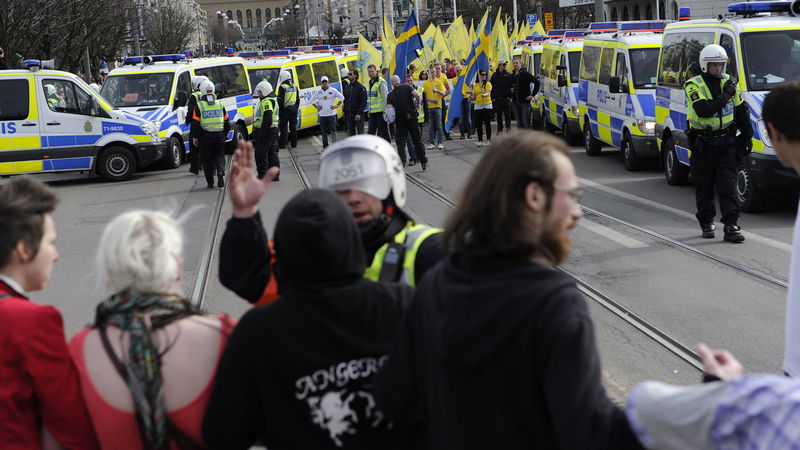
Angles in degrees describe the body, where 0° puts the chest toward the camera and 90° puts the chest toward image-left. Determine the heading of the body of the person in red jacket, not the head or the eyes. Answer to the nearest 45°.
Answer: approximately 225°

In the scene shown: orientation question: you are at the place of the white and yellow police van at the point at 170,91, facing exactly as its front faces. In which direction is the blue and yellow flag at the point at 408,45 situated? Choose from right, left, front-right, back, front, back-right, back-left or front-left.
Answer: back-left

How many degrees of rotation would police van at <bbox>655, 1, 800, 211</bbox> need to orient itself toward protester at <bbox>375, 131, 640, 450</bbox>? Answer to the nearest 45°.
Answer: approximately 45° to its right

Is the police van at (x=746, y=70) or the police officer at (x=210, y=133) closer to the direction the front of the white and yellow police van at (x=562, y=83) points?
the police van

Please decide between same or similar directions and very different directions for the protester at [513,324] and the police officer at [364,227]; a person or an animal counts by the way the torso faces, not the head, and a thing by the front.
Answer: very different directions

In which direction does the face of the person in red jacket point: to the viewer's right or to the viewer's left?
to the viewer's right

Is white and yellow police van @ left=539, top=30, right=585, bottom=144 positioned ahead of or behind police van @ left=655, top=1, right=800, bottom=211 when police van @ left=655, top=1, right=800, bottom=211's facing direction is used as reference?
behind

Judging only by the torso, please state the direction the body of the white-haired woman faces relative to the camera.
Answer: away from the camera

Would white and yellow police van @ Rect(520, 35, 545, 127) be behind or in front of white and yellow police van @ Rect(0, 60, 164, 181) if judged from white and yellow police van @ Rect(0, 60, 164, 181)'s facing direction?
in front

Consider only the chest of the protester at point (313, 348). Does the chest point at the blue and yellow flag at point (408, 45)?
yes

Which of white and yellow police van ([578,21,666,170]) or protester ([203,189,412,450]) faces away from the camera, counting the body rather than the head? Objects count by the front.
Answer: the protester

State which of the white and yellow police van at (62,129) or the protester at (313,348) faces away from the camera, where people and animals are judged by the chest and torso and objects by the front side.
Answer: the protester

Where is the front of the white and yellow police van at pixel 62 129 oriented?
to the viewer's right

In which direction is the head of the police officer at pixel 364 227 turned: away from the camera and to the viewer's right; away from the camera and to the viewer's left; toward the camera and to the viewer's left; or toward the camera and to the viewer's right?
toward the camera and to the viewer's left

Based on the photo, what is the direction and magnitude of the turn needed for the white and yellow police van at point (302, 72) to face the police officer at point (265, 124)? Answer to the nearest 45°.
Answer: approximately 45° to its left

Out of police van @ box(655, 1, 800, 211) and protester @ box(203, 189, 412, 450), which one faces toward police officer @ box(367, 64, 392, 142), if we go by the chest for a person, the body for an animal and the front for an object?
the protester

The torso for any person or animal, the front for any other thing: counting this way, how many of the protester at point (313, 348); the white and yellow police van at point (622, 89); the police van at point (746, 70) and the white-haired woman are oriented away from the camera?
2
